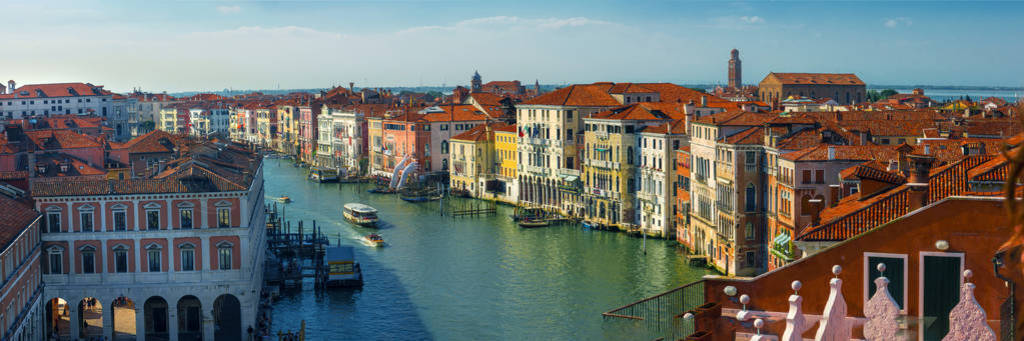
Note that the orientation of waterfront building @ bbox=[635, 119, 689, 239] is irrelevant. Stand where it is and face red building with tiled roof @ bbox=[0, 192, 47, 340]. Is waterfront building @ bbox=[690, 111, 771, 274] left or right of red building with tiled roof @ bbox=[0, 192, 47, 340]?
left

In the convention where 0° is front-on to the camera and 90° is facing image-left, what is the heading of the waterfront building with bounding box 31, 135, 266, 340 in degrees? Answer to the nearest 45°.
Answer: approximately 0°

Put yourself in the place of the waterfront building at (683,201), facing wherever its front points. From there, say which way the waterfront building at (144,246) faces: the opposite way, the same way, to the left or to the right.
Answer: to the left

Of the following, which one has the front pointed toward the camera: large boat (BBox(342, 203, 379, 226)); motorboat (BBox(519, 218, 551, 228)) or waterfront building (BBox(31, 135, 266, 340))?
the waterfront building

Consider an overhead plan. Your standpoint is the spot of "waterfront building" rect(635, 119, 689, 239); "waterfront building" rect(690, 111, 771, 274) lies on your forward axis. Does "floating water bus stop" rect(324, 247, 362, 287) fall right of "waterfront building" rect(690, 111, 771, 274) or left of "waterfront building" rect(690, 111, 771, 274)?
right

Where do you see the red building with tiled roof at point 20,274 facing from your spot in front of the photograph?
facing the viewer and to the right of the viewer

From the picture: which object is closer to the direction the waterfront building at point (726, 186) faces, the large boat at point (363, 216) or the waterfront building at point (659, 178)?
the large boat

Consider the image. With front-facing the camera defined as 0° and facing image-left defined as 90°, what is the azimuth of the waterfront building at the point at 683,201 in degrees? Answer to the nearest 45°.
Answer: approximately 45°

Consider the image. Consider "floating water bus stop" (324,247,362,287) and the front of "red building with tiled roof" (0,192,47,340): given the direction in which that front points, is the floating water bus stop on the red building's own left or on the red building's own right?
on the red building's own left
